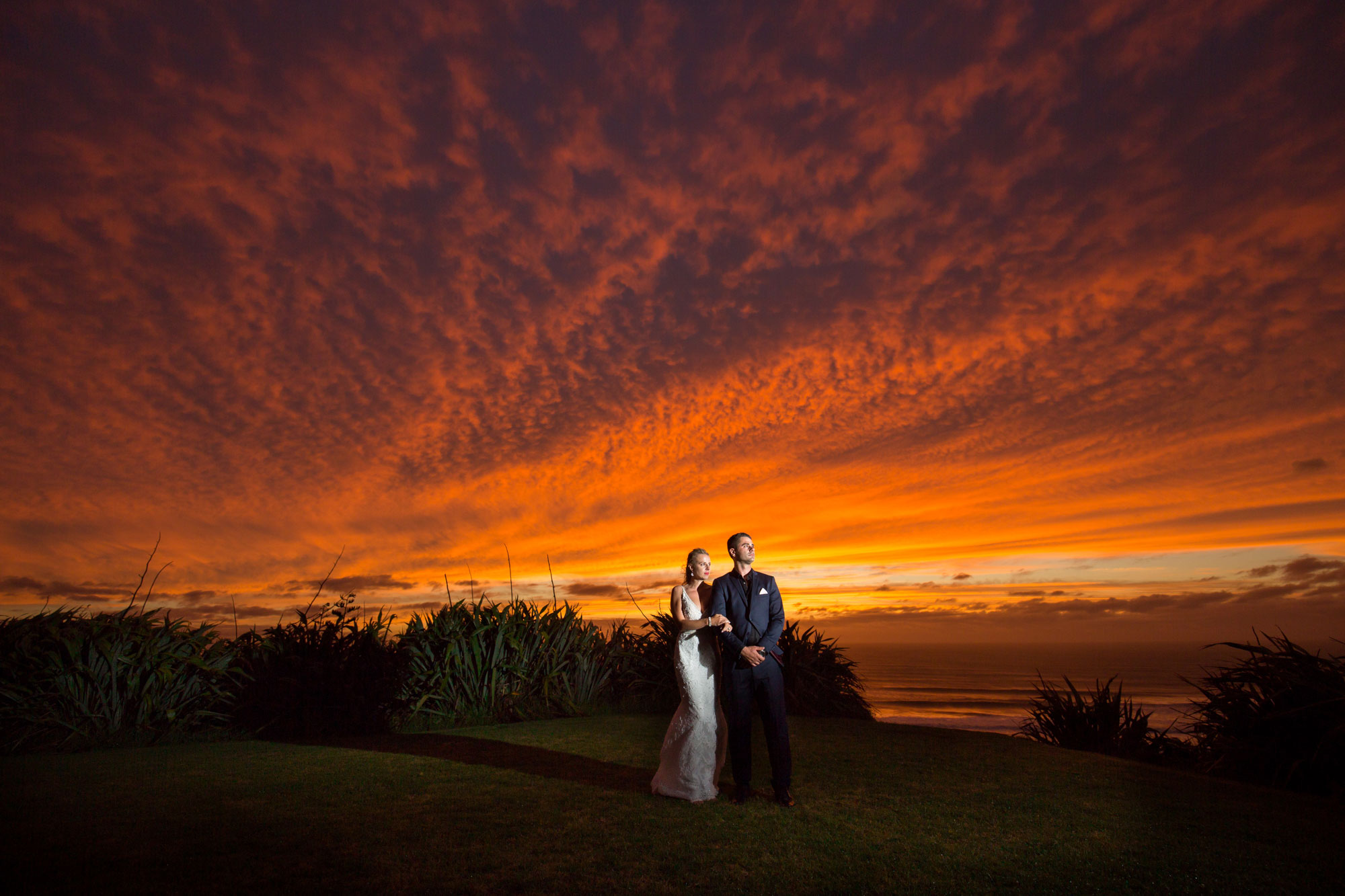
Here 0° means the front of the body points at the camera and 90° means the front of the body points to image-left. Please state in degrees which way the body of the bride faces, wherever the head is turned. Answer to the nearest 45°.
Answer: approximately 315°

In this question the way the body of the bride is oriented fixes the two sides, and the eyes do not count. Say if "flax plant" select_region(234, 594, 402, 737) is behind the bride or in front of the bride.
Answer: behind

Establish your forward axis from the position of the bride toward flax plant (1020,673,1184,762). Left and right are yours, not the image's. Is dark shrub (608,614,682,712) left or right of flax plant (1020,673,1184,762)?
left

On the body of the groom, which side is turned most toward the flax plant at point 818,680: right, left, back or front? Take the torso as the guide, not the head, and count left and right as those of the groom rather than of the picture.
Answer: back

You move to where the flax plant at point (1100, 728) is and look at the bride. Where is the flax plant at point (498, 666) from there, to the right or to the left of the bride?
right

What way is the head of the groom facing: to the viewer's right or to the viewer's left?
to the viewer's right

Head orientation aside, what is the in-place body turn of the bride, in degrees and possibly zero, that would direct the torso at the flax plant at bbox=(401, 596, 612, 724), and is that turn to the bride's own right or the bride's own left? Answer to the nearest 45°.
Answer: approximately 180°

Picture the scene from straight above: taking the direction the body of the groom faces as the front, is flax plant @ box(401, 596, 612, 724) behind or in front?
behind

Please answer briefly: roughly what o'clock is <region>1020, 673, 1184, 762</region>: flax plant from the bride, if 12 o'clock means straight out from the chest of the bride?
The flax plant is roughly at 9 o'clock from the bride.

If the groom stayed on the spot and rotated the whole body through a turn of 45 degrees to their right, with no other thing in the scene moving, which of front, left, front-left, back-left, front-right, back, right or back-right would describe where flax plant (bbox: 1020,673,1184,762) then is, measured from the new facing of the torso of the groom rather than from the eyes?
back

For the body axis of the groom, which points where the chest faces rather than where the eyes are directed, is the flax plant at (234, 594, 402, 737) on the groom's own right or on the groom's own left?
on the groom's own right
